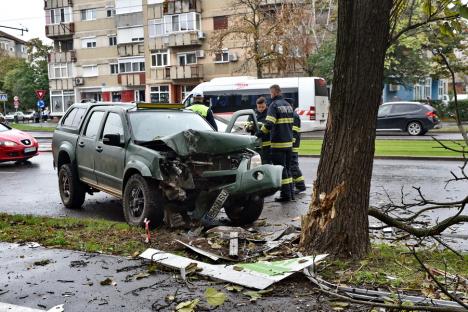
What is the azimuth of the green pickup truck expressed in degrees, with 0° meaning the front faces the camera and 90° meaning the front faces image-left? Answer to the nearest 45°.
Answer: approximately 315°

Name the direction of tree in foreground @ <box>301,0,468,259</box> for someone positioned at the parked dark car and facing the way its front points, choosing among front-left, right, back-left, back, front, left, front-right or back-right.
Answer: left

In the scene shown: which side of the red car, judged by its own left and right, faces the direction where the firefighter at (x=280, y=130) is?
front

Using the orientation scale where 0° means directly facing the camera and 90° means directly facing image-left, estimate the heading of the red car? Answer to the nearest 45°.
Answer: approximately 315°

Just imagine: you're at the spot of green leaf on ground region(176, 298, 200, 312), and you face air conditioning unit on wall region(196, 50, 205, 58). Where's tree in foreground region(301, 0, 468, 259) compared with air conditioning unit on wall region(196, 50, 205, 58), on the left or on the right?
right

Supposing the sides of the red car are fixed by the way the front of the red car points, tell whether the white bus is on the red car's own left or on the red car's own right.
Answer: on the red car's own left

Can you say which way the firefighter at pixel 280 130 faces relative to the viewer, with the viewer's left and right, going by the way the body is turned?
facing away from the viewer and to the left of the viewer

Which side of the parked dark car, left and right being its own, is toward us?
left

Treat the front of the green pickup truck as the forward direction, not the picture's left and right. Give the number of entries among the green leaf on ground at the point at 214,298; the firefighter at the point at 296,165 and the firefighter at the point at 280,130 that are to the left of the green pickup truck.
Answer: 2
